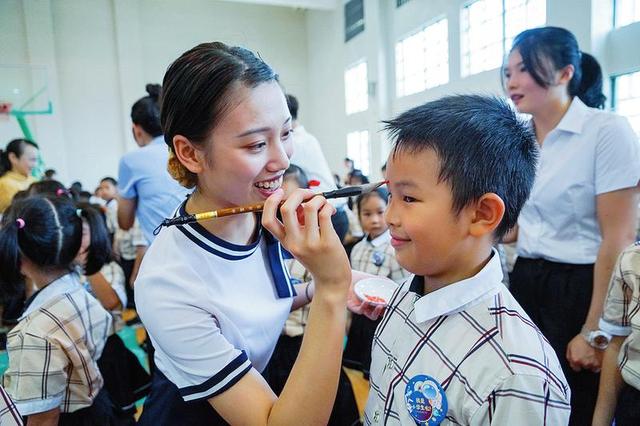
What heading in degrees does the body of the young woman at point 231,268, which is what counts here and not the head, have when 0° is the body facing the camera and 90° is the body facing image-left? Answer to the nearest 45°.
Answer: approximately 315°

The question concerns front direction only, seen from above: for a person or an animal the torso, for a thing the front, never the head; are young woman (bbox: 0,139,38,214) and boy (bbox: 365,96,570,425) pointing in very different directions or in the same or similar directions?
very different directions

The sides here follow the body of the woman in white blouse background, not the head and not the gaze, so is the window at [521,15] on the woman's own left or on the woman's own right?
on the woman's own right

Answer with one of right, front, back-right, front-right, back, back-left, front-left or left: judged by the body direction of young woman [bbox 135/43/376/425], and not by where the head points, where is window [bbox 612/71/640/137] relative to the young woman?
left

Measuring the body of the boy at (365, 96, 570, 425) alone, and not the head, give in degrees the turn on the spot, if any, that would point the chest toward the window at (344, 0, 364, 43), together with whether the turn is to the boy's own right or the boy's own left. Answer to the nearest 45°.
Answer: approximately 135° to the boy's own right

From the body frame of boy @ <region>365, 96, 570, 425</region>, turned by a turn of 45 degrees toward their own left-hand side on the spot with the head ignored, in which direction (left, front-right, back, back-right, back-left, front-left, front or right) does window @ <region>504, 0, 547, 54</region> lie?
back

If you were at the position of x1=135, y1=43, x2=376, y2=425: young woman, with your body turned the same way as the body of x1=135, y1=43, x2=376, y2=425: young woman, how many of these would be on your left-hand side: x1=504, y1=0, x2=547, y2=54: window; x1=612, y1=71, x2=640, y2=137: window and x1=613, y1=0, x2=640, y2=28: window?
3

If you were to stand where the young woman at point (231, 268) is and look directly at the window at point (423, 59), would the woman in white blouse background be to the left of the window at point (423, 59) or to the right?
right

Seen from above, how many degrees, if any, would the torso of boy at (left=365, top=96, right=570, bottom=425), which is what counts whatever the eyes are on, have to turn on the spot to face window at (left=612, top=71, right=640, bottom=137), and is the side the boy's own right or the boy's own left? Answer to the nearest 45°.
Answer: approximately 135° to the boy's own right

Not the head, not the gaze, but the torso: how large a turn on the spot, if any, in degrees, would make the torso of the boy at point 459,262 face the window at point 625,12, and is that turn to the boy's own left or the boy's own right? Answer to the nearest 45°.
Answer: approximately 135° to the boy's own right

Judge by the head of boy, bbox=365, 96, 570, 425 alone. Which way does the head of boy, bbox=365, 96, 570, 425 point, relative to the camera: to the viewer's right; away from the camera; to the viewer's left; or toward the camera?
to the viewer's left
